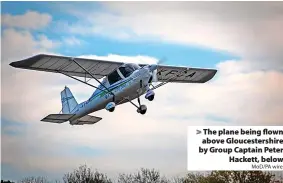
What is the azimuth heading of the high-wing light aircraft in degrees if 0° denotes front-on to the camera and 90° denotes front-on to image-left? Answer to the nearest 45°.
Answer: approximately 315°
